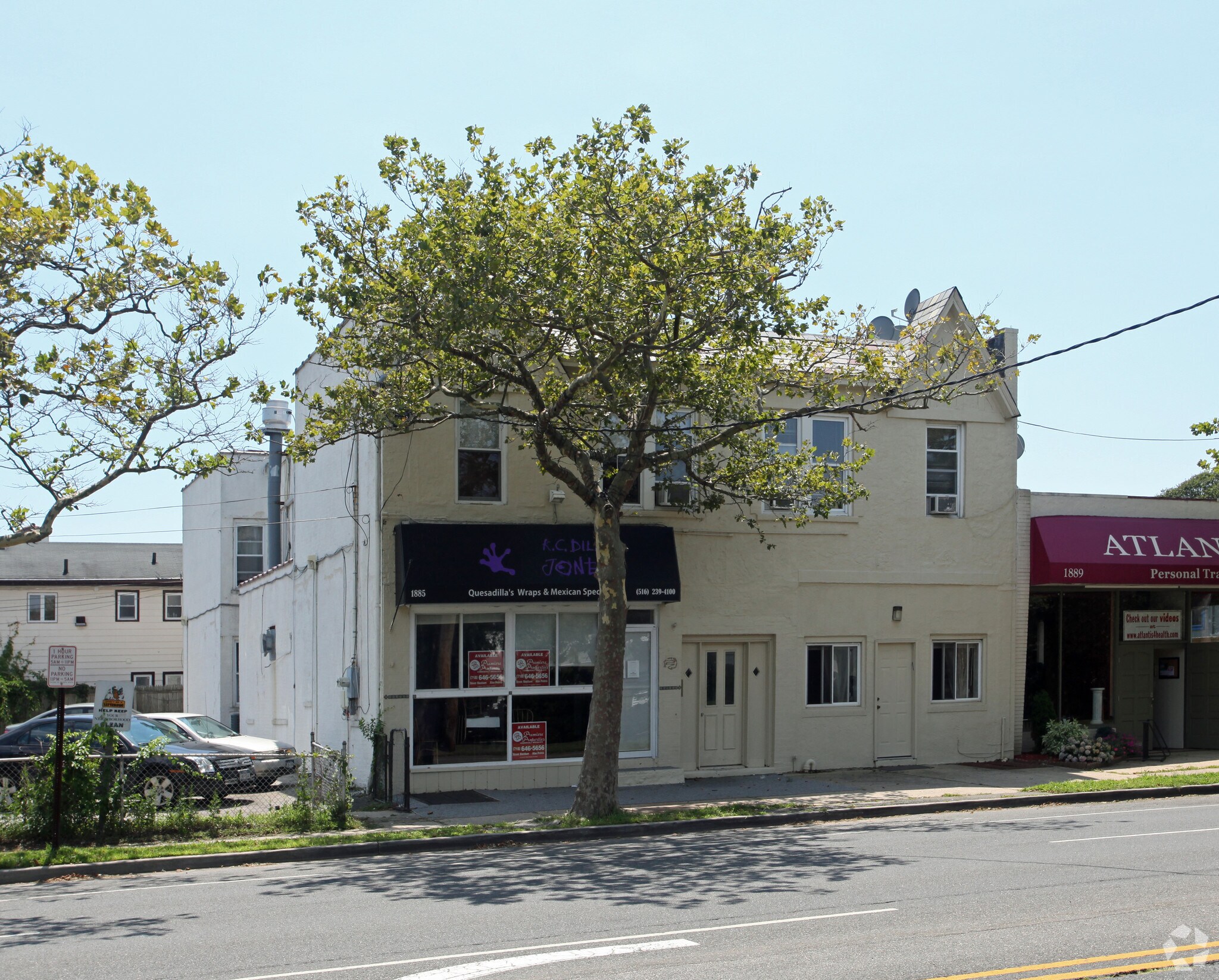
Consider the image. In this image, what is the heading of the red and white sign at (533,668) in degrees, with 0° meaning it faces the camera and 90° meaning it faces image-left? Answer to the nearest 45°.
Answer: approximately 0°

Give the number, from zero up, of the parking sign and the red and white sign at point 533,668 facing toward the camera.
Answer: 2

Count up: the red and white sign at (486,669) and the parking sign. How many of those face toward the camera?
2

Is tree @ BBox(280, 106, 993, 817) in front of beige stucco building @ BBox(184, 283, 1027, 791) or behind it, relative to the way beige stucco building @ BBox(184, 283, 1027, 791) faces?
in front
